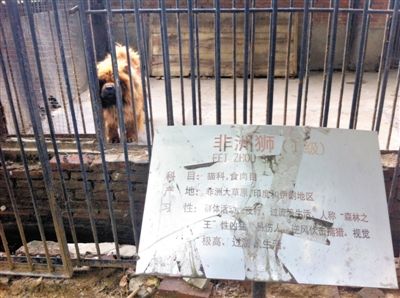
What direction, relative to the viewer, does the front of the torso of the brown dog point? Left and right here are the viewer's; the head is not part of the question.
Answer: facing the viewer and to the left of the viewer

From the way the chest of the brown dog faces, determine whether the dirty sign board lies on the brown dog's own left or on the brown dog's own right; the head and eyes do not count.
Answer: on the brown dog's own left

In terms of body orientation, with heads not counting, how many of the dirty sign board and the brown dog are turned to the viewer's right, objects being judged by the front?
0

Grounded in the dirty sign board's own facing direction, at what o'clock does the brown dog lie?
The brown dog is roughly at 5 o'clock from the dirty sign board.

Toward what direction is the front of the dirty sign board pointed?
toward the camera
